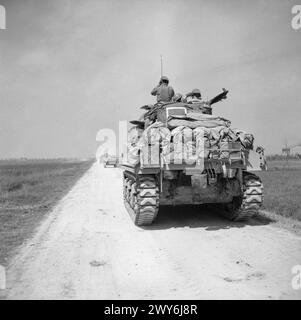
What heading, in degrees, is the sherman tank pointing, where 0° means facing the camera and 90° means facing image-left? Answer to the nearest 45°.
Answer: approximately 180°
